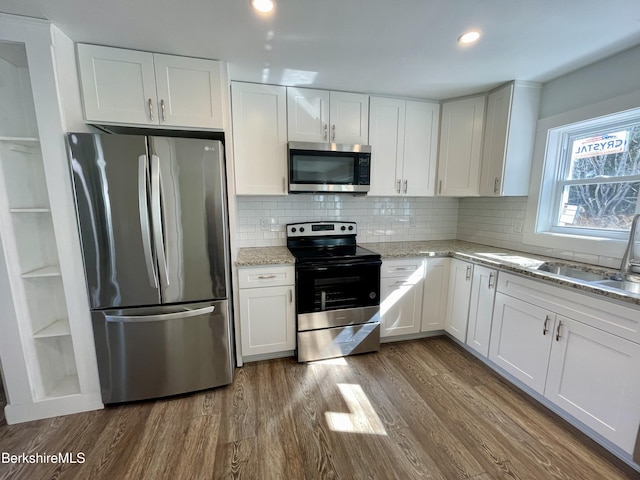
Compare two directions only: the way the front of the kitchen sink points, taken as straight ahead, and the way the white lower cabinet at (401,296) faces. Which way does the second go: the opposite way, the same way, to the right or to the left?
to the left

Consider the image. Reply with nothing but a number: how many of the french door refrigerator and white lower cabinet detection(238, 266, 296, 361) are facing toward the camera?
2

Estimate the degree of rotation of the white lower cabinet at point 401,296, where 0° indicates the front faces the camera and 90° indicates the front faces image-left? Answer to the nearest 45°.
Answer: approximately 0°

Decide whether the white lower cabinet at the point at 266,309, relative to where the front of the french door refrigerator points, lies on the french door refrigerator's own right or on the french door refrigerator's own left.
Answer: on the french door refrigerator's own left

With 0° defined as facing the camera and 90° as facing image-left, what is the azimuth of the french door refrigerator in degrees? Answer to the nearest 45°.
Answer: approximately 0°

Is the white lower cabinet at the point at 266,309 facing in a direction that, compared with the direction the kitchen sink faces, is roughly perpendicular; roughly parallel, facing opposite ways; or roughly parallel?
roughly perpendicular

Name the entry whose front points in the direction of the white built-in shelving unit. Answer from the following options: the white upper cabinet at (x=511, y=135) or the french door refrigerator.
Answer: the white upper cabinet

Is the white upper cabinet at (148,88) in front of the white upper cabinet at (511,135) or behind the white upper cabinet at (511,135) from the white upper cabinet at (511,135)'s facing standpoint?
in front
